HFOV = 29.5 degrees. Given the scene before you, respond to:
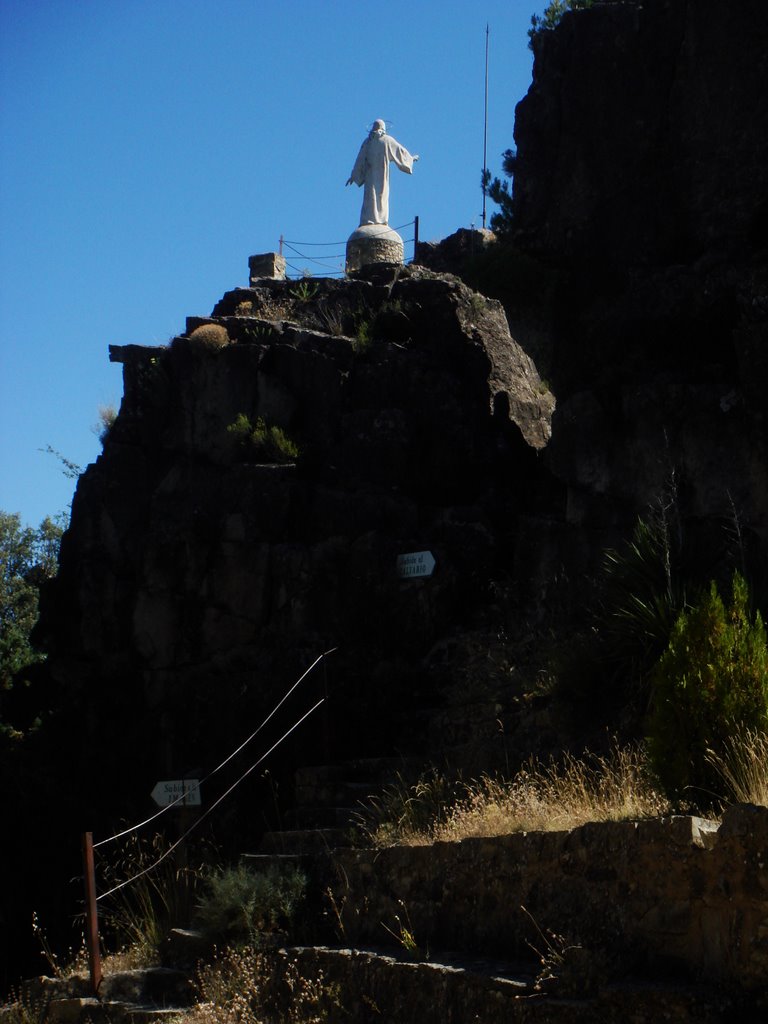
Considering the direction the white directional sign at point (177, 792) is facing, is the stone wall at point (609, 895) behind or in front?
in front

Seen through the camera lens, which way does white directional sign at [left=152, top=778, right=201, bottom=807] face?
facing the viewer

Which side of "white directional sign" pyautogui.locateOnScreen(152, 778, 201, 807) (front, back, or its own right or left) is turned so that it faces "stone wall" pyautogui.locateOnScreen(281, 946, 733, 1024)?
front

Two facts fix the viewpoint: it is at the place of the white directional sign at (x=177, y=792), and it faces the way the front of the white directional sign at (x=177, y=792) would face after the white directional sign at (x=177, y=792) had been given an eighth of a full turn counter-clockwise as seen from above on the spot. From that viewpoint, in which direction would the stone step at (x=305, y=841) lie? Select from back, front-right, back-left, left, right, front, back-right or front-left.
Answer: front

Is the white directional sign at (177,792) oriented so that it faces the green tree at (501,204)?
no
